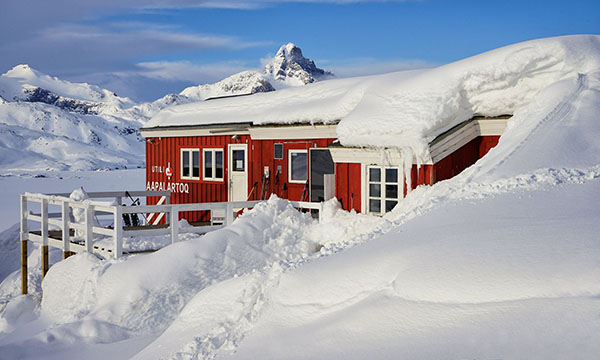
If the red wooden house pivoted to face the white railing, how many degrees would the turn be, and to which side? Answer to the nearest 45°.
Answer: approximately 45° to its right

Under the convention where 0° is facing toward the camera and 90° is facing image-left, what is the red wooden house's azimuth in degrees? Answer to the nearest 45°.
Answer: approximately 0°
